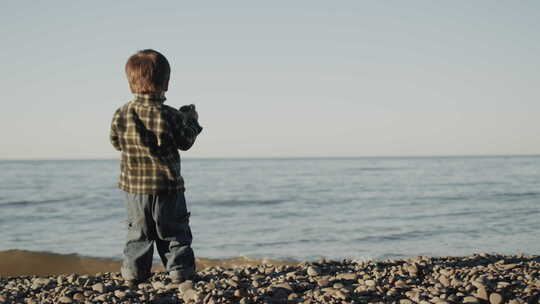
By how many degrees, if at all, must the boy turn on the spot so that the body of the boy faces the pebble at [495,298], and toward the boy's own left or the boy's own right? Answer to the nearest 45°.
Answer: approximately 135° to the boy's own right

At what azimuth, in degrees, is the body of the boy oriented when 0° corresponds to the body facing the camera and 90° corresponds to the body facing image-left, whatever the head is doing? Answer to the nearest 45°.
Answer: approximately 180°

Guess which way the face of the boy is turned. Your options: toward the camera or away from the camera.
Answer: away from the camera

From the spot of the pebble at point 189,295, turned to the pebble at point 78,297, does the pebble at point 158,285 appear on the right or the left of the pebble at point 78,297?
right

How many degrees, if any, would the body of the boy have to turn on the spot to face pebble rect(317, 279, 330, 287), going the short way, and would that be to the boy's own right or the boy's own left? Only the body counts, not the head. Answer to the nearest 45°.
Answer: approximately 90° to the boy's own right

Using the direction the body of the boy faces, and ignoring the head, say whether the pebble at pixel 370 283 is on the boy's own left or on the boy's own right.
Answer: on the boy's own right
